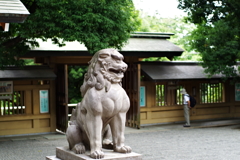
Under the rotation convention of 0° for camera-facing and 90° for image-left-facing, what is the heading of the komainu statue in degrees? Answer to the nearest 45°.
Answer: approximately 315°

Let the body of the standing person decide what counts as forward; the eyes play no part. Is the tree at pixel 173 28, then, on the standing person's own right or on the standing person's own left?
on the standing person's own right

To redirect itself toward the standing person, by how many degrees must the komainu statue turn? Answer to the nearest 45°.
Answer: approximately 135° to its left

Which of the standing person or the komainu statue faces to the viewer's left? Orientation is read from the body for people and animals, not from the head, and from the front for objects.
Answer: the standing person

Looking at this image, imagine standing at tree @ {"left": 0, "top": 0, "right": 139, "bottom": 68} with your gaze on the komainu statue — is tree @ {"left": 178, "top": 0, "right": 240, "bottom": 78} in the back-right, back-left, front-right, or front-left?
back-left

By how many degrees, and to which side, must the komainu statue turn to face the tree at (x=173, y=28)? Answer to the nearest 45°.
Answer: approximately 135° to its left

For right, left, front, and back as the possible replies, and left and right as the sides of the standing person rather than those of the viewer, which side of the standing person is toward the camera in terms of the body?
left

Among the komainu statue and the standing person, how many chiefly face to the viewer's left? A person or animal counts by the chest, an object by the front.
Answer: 1

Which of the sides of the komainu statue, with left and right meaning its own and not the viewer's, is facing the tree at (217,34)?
left
